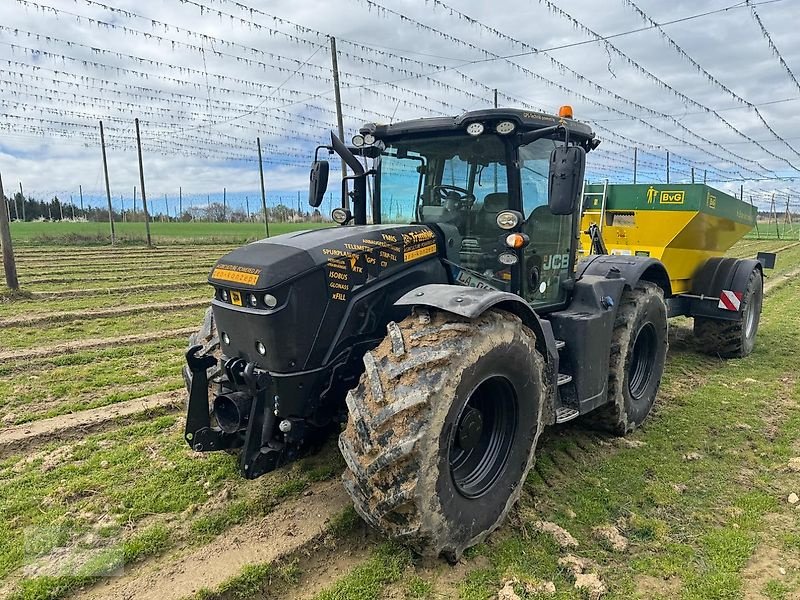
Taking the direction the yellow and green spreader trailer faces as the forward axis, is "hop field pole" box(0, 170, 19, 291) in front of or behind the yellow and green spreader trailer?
in front

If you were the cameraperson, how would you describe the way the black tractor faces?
facing the viewer and to the left of the viewer

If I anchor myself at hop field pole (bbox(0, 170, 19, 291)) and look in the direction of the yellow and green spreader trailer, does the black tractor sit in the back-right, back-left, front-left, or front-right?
front-right

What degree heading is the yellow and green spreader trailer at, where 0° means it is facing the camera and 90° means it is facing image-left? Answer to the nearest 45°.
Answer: approximately 45°

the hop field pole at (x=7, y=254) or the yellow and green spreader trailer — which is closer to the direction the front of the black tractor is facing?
the hop field pole

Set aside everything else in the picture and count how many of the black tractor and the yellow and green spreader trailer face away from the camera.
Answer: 0

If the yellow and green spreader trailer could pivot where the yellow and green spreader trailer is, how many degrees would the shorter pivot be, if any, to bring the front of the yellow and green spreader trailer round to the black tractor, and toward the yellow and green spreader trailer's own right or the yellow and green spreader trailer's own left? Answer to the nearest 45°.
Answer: approximately 45° to the yellow and green spreader trailer's own left

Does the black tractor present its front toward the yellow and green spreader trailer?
no

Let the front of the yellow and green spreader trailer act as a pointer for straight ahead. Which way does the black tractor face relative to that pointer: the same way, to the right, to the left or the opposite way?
the same way

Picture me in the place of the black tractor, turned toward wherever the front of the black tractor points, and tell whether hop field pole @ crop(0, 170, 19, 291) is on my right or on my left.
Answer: on my right
